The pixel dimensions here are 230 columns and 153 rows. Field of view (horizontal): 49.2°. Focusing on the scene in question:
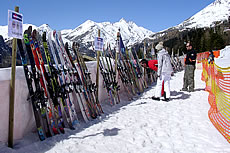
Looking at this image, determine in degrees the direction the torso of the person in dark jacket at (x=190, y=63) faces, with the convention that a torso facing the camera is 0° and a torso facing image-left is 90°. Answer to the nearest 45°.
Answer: approximately 45°
